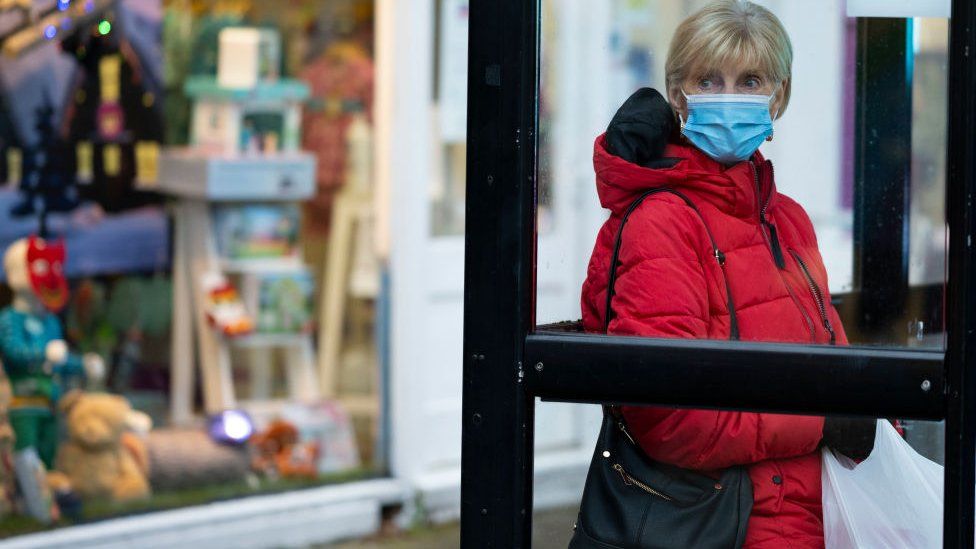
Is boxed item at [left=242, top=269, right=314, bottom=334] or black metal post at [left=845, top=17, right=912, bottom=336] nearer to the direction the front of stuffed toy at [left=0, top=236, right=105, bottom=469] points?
the black metal post

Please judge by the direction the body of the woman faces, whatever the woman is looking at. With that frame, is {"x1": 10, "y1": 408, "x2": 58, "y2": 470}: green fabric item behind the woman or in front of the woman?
behind

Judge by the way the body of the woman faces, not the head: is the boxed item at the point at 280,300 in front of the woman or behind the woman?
behind

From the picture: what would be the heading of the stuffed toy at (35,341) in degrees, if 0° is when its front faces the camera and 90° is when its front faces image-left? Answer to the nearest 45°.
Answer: approximately 315°

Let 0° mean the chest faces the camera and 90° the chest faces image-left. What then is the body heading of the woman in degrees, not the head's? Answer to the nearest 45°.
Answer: approximately 315°

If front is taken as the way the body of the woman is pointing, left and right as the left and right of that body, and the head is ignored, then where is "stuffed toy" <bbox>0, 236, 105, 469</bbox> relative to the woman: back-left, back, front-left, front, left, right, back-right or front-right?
back
